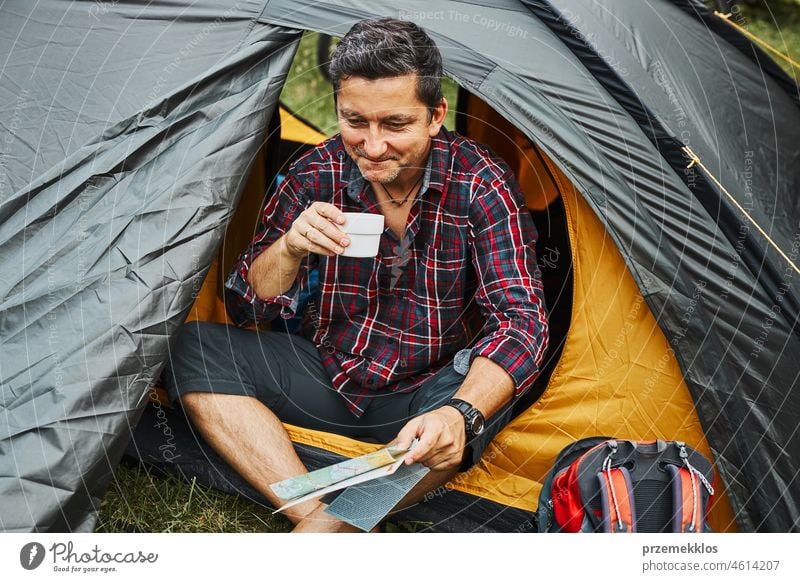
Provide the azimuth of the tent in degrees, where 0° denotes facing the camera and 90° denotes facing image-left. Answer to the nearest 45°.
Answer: approximately 0°
